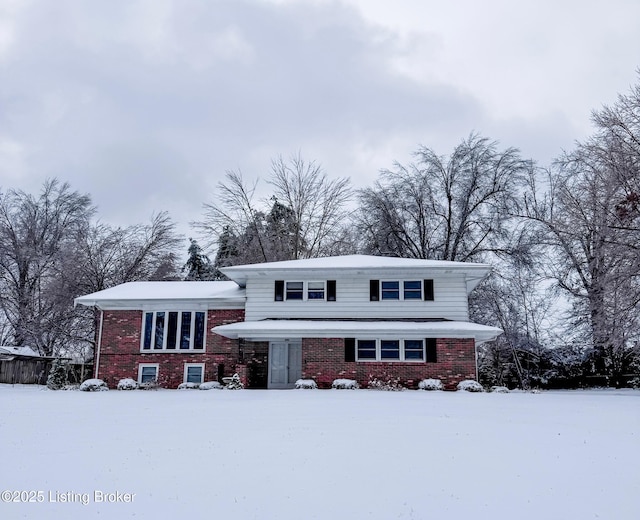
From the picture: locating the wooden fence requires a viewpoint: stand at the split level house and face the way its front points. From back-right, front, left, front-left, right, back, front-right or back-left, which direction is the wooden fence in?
back-right

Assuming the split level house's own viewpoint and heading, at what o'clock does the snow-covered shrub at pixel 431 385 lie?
The snow-covered shrub is roughly at 10 o'clock from the split level house.

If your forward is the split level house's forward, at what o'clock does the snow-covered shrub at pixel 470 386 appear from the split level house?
The snow-covered shrub is roughly at 10 o'clock from the split level house.

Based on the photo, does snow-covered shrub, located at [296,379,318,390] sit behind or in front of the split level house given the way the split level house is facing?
in front

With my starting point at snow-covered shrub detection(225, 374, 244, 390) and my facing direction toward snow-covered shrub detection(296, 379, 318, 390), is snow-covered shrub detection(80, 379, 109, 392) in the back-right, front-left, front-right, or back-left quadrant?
back-right

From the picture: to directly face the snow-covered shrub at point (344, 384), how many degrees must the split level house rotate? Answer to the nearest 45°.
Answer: approximately 45° to its left

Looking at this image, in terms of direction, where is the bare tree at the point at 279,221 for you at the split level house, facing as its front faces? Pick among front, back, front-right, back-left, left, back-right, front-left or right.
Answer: back

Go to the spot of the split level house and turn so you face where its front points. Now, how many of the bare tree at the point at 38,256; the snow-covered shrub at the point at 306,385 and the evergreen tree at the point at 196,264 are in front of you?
1

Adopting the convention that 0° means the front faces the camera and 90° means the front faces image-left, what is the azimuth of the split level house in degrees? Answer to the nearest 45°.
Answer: approximately 0°

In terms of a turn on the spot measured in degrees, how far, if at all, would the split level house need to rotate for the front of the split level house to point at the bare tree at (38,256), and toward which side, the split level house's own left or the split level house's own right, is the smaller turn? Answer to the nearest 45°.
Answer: approximately 135° to the split level house's own right

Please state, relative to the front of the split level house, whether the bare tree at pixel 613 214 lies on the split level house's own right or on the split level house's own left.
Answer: on the split level house's own left

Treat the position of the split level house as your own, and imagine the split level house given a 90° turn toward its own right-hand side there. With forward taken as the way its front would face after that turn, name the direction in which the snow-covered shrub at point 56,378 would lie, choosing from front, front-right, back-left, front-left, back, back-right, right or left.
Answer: front

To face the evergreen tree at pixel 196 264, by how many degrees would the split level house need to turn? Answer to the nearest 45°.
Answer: approximately 180°
